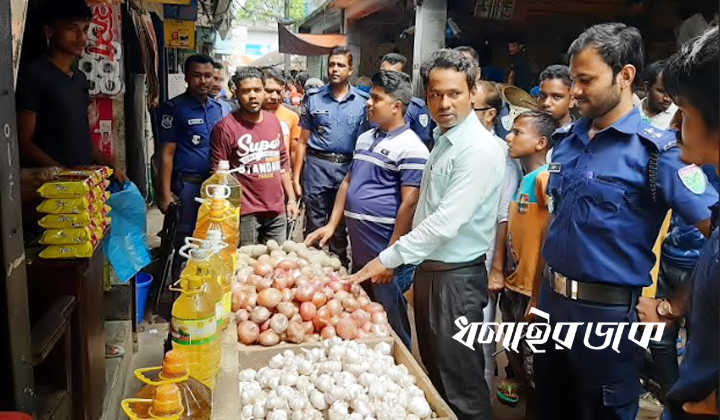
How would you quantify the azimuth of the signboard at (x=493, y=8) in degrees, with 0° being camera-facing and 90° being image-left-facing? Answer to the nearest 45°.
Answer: approximately 0°

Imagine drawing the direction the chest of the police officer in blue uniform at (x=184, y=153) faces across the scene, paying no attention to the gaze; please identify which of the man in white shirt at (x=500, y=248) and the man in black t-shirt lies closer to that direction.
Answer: the man in white shirt

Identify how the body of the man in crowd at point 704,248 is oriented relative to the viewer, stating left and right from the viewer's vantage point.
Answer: facing to the left of the viewer

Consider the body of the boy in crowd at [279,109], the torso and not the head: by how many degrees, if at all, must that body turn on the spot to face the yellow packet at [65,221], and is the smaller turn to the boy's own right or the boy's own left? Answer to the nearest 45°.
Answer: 0° — they already face it

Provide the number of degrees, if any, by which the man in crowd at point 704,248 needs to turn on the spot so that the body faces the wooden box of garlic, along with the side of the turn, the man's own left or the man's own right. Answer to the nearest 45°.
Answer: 0° — they already face it

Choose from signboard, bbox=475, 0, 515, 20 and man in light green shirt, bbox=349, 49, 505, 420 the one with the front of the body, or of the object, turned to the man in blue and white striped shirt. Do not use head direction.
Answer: the signboard

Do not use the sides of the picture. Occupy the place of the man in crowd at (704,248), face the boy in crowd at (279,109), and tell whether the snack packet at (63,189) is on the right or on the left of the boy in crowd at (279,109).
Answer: left

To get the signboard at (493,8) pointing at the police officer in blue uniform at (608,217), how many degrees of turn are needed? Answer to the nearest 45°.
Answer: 0° — it already faces them

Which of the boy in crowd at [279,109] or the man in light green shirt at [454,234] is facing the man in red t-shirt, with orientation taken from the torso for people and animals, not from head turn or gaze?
the boy in crowd

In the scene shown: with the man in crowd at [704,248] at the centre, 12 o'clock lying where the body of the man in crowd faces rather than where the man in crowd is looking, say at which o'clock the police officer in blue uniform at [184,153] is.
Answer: The police officer in blue uniform is roughly at 1 o'clock from the man in crowd.

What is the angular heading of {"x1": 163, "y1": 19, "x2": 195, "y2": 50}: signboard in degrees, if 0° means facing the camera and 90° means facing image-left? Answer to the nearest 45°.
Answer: approximately 0°
